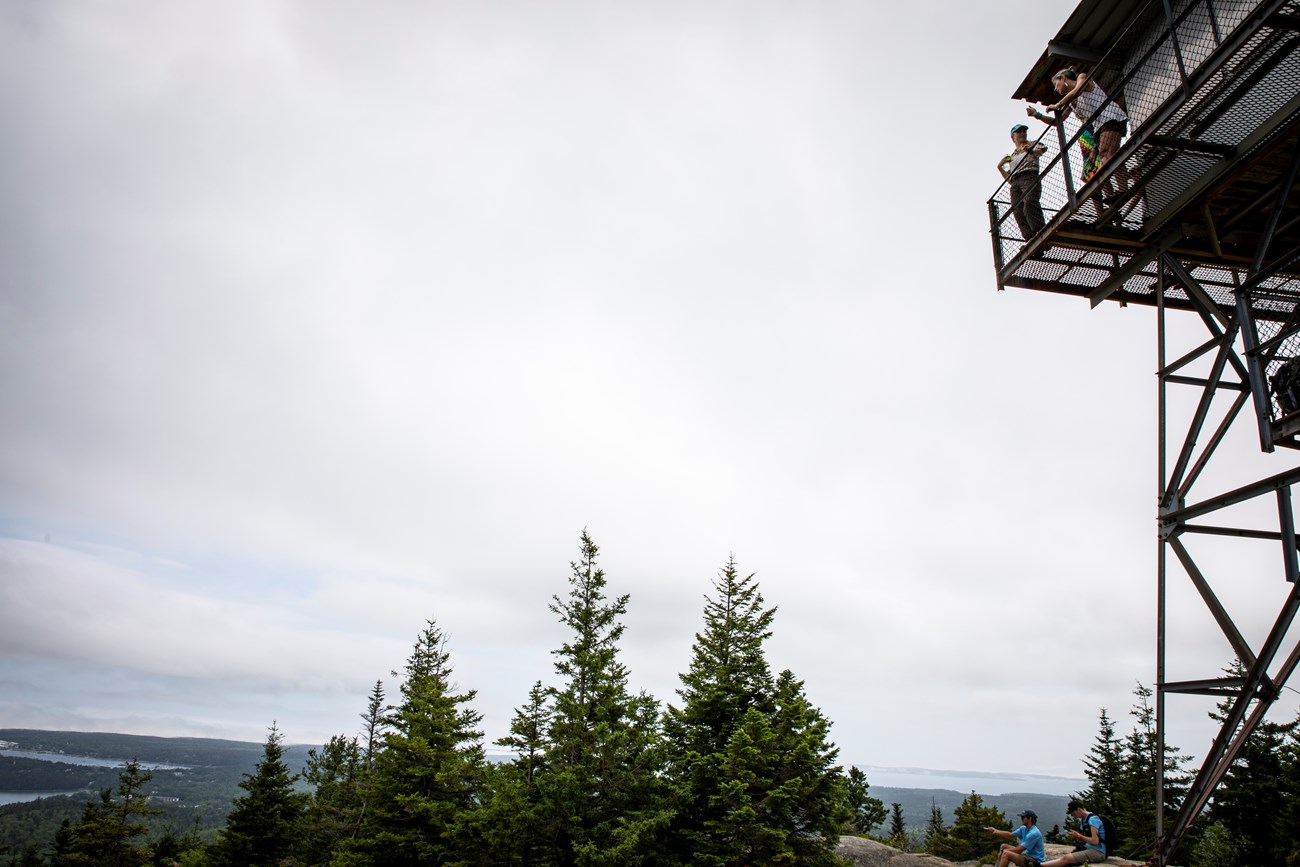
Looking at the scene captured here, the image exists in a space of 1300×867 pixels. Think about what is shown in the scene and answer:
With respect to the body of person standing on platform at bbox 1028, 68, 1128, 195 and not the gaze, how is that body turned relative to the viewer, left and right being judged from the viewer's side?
facing to the left of the viewer

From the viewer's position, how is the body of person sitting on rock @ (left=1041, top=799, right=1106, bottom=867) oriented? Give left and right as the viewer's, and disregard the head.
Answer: facing to the left of the viewer

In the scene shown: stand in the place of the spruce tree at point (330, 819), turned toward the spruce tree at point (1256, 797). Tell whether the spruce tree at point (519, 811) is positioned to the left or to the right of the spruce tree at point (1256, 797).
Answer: right

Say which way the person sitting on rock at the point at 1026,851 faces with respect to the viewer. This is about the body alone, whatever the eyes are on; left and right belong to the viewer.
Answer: facing to the left of the viewer
